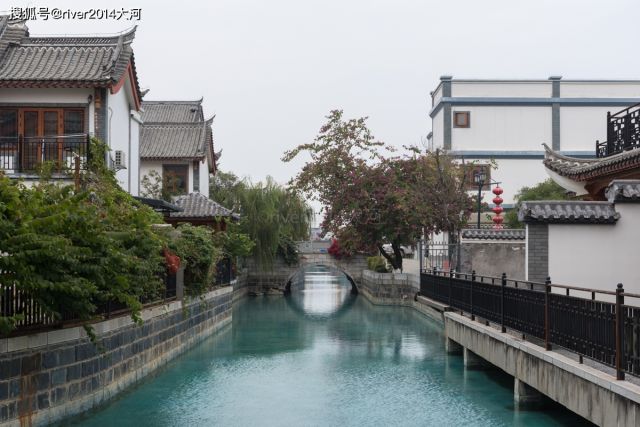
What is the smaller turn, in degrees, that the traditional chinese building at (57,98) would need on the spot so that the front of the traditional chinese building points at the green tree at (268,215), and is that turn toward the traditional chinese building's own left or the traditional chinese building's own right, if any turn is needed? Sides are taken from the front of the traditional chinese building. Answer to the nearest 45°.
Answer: approximately 135° to the traditional chinese building's own left

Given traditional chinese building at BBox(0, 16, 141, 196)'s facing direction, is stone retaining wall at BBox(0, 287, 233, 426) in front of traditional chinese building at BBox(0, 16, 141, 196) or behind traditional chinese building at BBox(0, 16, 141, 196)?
in front

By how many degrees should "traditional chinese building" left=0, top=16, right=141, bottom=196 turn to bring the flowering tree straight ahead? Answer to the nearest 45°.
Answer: approximately 135° to its left

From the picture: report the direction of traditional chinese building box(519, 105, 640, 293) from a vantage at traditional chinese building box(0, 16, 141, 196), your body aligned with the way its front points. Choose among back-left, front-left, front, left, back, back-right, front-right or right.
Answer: front-left
